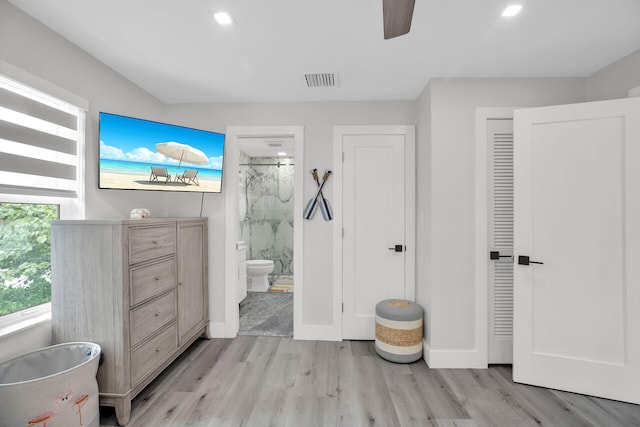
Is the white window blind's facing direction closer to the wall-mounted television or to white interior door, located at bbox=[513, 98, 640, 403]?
the white interior door

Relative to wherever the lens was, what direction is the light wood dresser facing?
facing the viewer and to the right of the viewer

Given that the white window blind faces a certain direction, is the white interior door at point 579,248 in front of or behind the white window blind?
in front

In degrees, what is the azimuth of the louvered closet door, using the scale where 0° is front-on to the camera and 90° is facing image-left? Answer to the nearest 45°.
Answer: approximately 0°

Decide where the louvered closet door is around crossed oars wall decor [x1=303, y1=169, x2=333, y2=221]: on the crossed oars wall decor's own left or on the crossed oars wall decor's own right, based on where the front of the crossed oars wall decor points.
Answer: on the crossed oars wall decor's own left

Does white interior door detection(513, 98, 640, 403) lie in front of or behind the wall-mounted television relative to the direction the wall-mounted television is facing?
in front

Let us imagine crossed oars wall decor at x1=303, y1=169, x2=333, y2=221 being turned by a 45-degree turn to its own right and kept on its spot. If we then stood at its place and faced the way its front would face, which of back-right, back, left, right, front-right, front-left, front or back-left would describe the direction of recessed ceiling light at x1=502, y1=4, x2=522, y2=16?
left

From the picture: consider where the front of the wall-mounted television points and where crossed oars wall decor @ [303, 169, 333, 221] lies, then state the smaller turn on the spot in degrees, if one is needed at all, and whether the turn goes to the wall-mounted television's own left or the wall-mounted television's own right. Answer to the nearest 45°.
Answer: approximately 45° to the wall-mounted television's own left

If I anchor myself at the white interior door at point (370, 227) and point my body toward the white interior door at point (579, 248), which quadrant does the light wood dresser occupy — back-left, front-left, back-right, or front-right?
back-right
